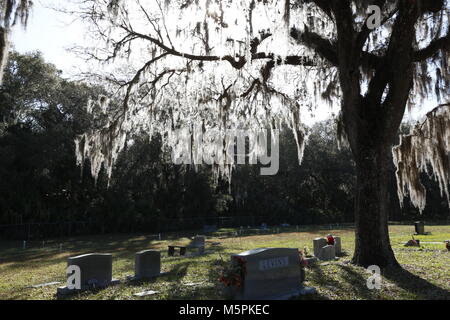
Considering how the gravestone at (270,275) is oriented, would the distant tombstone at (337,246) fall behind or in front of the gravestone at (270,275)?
behind

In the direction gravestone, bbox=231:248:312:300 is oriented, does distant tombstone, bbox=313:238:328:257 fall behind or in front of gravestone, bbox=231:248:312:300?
behind

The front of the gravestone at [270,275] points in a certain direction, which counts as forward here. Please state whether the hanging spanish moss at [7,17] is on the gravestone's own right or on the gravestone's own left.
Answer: on the gravestone's own right

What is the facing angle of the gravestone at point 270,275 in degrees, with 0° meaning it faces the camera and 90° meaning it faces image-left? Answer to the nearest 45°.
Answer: approximately 0°

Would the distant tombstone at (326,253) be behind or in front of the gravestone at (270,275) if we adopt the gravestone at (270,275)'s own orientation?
behind

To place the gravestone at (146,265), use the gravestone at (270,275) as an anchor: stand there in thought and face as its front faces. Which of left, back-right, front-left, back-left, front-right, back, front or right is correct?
back-right
